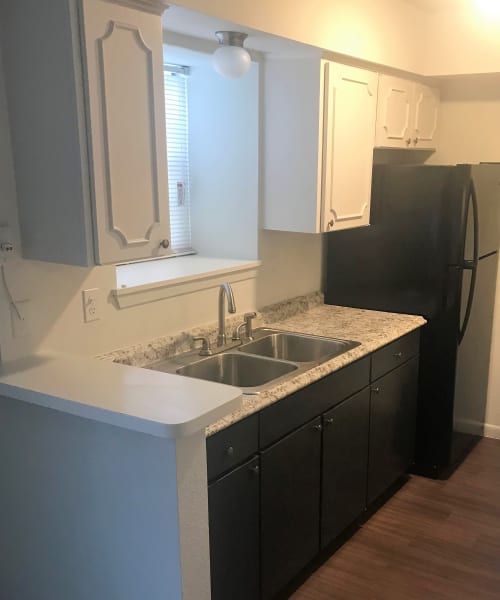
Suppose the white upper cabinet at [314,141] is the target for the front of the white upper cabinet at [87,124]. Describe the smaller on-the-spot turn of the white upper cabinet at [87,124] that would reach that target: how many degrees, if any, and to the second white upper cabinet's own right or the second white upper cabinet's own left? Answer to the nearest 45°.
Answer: approximately 90° to the second white upper cabinet's own left

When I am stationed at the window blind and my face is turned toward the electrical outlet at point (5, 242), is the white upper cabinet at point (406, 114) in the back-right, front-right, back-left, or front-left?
back-left

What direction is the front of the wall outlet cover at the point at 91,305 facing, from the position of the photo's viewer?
facing the viewer and to the right of the viewer

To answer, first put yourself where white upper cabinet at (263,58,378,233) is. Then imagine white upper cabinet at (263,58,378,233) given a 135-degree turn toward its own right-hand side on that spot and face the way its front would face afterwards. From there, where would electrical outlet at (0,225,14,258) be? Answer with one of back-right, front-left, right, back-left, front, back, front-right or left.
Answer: front-left

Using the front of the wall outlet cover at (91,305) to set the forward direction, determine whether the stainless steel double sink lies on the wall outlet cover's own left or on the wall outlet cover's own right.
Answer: on the wall outlet cover's own left

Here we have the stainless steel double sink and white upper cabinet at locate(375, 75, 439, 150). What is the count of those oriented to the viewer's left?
0

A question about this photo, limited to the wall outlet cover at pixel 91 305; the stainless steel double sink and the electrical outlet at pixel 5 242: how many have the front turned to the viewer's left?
0

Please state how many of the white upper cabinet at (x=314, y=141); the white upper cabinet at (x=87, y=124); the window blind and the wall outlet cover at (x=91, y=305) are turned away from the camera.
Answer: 0
